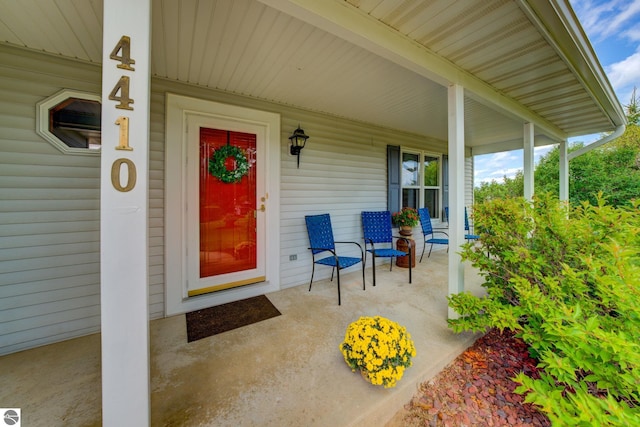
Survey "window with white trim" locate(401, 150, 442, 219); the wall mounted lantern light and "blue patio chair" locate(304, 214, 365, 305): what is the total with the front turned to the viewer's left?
0

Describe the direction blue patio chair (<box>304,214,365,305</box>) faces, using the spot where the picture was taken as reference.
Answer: facing the viewer and to the right of the viewer

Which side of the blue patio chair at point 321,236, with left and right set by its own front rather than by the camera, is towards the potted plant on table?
left

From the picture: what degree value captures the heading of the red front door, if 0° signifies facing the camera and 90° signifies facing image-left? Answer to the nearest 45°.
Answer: approximately 315°

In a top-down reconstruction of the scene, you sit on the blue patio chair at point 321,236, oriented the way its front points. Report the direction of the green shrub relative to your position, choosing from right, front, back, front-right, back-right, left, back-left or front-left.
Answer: front

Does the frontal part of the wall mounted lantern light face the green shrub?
yes

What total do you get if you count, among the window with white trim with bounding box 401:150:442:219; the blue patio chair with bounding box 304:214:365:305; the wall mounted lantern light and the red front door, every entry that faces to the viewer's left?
0

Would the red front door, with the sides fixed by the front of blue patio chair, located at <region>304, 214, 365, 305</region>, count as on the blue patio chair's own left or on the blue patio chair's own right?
on the blue patio chair's own right

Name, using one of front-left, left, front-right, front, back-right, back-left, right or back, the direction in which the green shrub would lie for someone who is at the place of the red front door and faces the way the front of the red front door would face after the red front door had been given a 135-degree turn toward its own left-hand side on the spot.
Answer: back-right

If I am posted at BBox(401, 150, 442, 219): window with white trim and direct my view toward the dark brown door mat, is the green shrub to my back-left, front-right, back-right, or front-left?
front-left

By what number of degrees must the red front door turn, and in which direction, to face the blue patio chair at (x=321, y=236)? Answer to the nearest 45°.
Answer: approximately 45° to its left

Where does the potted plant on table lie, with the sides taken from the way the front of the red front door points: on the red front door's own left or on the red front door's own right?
on the red front door's own left

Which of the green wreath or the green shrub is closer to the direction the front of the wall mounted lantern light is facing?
the green shrub

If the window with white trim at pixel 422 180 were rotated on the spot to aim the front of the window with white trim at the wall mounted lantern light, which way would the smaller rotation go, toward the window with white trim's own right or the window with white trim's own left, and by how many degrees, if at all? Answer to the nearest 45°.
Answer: approximately 90° to the window with white trim's own right
